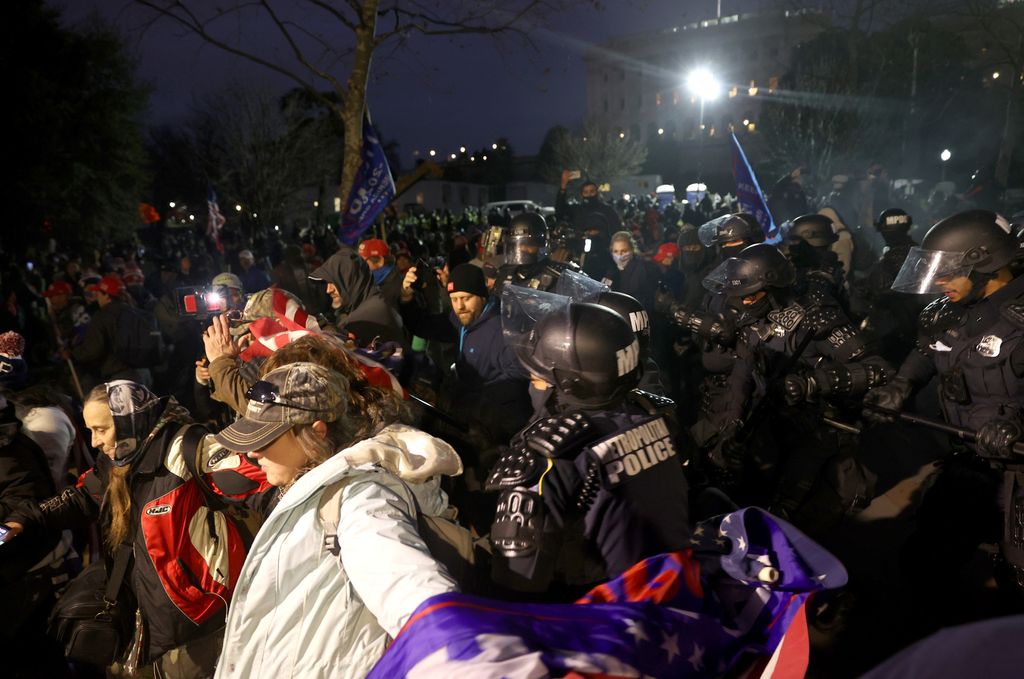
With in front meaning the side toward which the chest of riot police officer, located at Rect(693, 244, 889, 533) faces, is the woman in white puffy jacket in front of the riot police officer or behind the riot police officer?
in front

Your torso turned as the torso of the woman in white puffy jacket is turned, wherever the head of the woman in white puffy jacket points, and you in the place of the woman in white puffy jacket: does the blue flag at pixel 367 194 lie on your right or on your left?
on your right

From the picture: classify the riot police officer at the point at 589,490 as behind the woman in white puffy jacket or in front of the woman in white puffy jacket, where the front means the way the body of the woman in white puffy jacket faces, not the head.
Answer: behind

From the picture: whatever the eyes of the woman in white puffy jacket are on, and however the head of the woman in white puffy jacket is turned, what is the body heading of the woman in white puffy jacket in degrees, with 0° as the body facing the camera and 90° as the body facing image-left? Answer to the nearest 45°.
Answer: approximately 90°

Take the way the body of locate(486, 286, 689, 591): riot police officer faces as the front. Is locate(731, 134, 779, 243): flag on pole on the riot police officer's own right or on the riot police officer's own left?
on the riot police officer's own right

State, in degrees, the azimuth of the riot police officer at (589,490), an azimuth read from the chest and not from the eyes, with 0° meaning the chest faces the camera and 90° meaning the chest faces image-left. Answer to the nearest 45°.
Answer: approximately 135°
